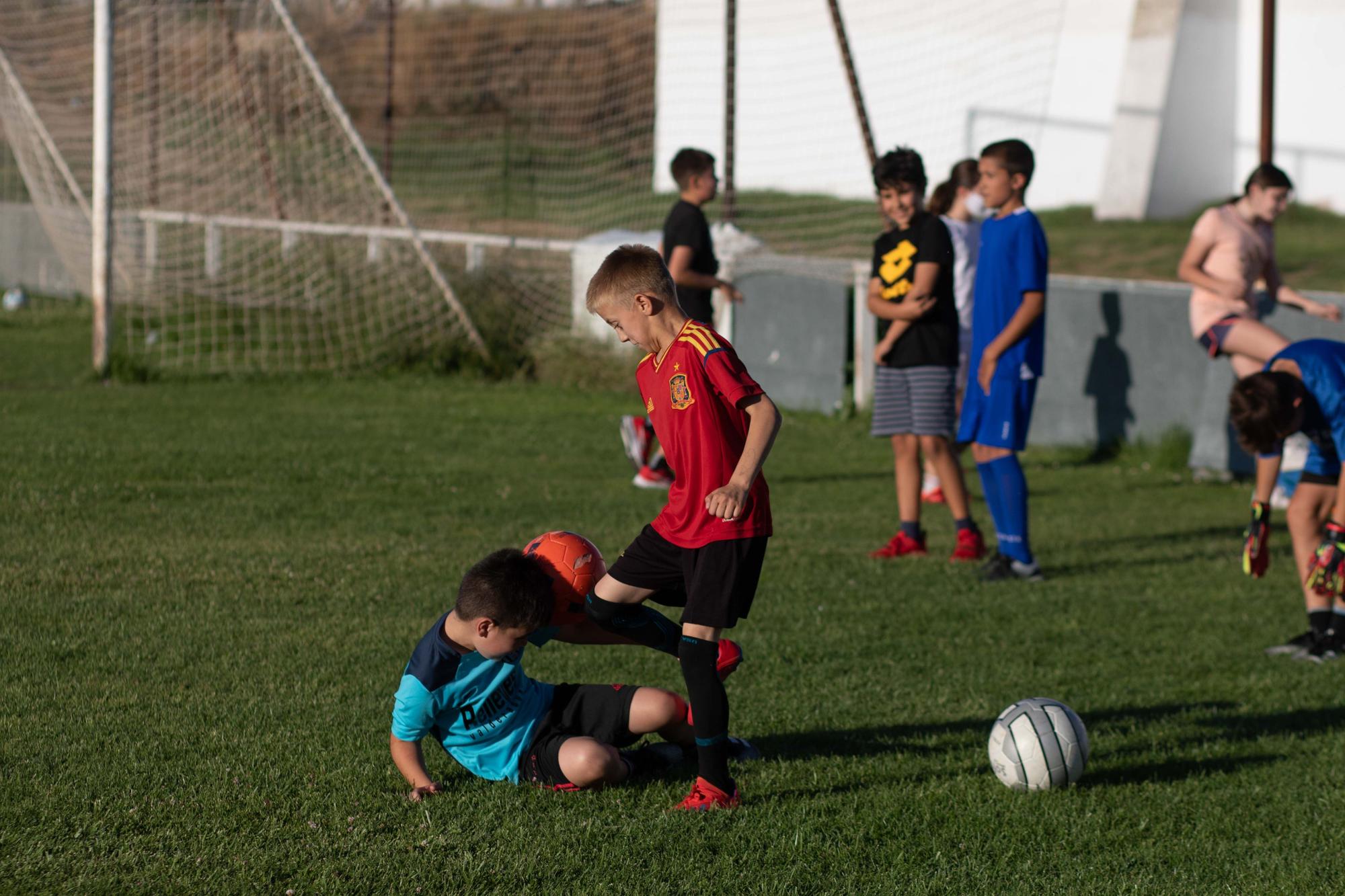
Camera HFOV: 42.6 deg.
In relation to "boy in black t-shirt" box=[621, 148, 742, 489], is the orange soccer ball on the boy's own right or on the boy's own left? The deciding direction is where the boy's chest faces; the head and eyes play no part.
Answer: on the boy's own right

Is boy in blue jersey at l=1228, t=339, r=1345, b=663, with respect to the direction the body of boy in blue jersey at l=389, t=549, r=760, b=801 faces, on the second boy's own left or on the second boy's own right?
on the second boy's own left

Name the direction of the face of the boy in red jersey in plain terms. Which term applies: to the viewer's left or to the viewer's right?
to the viewer's left

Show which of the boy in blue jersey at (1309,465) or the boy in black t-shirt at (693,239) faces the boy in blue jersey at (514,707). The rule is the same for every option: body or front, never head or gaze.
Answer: the boy in blue jersey at (1309,465)

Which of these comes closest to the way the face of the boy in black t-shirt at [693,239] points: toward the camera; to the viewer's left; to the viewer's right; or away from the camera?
to the viewer's right

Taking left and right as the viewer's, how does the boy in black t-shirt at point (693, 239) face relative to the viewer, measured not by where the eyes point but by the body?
facing to the right of the viewer

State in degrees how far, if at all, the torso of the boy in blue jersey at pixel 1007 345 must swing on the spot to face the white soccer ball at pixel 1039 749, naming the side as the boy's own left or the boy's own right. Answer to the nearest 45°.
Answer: approximately 45° to the boy's own left

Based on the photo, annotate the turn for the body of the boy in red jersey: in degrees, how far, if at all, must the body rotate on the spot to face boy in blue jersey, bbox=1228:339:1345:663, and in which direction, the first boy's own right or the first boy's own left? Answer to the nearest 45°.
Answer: approximately 180°

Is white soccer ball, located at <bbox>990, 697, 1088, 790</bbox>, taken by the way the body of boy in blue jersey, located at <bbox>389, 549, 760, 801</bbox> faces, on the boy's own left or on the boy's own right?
on the boy's own left

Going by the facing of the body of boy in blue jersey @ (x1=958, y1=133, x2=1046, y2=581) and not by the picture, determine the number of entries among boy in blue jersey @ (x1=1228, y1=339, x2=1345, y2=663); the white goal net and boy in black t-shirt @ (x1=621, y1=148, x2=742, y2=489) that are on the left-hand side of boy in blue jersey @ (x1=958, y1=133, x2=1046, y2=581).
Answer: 1

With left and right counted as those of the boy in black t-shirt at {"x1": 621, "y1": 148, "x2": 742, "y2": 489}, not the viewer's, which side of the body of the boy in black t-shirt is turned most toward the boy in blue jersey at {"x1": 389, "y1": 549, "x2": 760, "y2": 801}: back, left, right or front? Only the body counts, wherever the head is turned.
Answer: right
